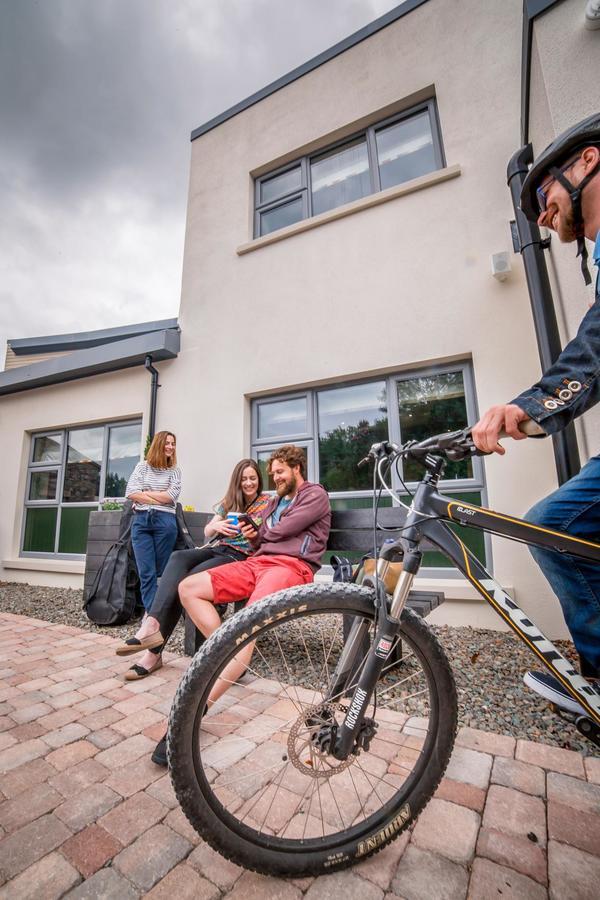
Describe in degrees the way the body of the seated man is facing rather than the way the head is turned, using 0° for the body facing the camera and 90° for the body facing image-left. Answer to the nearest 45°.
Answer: approximately 45°

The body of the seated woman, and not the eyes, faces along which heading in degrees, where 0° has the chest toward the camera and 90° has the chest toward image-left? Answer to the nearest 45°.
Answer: approximately 45°

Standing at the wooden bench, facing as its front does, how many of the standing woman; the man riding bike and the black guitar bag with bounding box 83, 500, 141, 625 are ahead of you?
1

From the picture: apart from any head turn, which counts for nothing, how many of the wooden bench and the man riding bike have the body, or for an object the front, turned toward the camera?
1

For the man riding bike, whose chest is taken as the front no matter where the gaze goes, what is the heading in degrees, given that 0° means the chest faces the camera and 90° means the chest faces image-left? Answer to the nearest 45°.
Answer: approximately 90°

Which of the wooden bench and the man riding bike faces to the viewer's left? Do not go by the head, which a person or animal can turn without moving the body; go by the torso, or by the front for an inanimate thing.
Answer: the man riding bike

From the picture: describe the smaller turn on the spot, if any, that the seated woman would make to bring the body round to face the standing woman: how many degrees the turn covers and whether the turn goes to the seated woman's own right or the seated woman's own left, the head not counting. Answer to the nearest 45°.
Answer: approximately 135° to the seated woman's own right

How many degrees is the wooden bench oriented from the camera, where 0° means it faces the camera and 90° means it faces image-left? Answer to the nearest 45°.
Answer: approximately 0°

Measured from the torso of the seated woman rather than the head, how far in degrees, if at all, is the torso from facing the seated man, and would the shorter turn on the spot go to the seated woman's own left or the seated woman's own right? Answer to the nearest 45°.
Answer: approximately 90° to the seated woman's own left

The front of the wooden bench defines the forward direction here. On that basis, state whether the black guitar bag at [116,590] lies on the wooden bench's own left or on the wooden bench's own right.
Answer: on the wooden bench's own right

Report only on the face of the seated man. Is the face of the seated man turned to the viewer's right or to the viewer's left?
to the viewer's left
